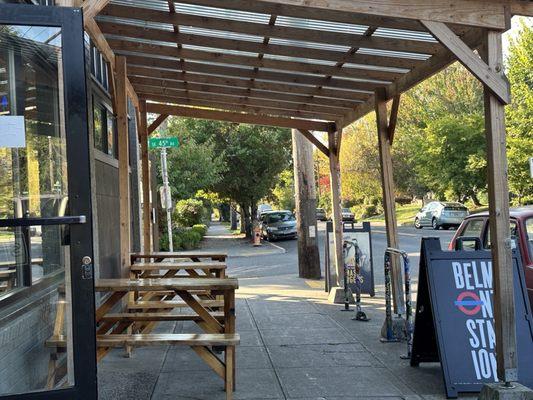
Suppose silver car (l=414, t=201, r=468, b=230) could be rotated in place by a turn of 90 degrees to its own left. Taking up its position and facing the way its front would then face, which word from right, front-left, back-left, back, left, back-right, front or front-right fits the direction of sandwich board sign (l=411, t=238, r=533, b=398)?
front-left

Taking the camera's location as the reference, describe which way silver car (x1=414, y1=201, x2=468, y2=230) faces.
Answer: facing away from the viewer and to the left of the viewer

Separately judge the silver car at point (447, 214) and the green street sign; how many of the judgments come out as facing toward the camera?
1

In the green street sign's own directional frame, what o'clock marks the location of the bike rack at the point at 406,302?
The bike rack is roughly at 11 o'clock from the green street sign.

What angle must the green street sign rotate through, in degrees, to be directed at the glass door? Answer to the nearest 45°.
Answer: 0° — it already faces it

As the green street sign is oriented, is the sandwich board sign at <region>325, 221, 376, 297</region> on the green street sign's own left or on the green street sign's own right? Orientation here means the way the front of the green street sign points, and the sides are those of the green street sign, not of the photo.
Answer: on the green street sign's own left

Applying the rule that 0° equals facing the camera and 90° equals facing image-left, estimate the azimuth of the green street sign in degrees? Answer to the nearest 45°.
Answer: approximately 0°

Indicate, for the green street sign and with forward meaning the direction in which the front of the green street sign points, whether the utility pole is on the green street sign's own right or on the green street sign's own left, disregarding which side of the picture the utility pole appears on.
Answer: on the green street sign's own left

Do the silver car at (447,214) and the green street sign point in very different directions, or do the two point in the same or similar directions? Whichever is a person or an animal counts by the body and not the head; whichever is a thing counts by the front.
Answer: very different directions

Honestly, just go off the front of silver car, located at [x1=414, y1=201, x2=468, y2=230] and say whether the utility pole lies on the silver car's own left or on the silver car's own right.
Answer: on the silver car's own left

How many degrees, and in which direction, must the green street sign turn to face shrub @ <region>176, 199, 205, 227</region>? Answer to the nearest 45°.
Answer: approximately 180°
